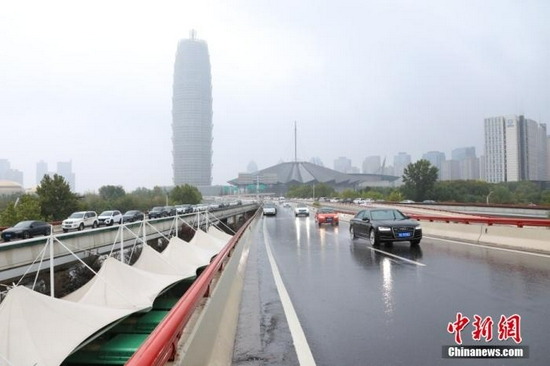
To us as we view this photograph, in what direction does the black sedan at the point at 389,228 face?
facing the viewer and to the right of the viewer

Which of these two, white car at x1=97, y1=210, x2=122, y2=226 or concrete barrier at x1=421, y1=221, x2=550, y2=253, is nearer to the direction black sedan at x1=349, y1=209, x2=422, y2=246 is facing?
the concrete barrier

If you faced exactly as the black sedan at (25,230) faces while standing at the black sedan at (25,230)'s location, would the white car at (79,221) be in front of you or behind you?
behind

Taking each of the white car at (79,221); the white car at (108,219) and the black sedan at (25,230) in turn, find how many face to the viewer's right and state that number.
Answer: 0

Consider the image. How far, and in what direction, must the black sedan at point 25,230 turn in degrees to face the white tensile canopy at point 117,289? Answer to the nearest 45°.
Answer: approximately 45° to its left

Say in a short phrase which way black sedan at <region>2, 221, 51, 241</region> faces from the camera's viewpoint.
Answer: facing the viewer and to the left of the viewer

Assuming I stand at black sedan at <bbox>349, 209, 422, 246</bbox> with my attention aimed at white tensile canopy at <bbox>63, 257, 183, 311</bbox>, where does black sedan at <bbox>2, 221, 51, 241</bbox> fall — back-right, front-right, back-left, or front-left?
front-right

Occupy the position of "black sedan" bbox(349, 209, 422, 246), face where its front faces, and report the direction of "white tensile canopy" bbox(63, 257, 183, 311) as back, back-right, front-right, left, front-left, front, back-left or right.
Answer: right

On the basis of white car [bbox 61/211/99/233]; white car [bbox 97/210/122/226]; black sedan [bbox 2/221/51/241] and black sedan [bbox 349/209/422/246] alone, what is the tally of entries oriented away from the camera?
0

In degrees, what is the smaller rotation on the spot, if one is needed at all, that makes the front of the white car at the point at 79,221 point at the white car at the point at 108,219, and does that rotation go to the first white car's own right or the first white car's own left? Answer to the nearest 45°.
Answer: approximately 180°

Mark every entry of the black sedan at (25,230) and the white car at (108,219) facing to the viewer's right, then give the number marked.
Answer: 0

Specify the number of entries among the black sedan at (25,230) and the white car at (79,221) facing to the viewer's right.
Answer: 0

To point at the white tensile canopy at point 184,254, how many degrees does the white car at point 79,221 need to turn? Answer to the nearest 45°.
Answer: approximately 45° to its left

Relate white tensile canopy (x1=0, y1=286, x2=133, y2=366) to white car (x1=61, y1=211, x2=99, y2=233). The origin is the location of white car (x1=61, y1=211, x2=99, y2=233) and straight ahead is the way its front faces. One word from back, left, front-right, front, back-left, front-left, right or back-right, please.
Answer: front-left
